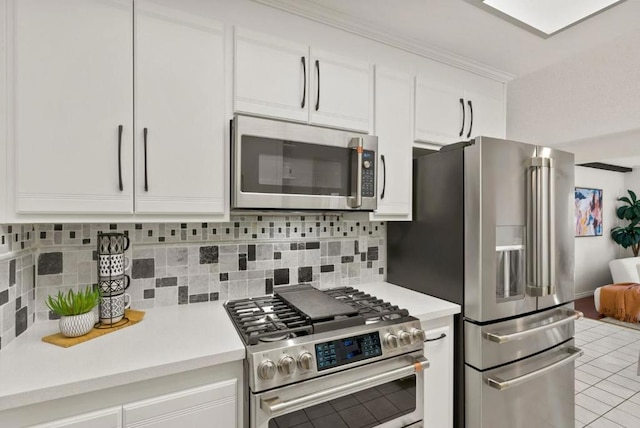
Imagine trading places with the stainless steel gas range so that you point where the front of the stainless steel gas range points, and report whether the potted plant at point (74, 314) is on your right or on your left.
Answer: on your right

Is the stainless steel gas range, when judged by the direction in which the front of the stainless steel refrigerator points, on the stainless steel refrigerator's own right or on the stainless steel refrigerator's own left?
on the stainless steel refrigerator's own right

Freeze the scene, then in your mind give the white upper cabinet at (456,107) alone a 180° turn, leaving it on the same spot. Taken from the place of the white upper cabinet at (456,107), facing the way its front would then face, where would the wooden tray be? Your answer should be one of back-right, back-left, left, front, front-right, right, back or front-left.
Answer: left

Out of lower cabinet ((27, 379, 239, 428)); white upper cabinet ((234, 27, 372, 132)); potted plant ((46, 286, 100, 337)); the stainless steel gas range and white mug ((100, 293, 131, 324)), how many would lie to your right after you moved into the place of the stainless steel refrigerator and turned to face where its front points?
5

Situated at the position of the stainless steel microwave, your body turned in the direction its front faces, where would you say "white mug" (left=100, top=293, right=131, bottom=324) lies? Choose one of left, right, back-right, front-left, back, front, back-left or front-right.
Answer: back-right

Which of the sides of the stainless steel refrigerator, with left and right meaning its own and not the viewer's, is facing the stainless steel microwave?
right

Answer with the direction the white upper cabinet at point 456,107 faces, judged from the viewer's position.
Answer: facing the viewer and to the right of the viewer

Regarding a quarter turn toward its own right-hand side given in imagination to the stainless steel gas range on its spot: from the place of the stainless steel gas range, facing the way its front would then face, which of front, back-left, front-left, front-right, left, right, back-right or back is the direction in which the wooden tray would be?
front-right

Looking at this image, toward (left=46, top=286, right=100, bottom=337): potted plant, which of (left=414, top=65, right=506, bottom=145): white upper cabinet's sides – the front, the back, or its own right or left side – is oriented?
right

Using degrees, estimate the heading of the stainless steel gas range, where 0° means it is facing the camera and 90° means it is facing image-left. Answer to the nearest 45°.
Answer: approximately 315°
